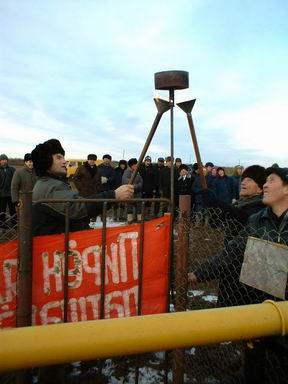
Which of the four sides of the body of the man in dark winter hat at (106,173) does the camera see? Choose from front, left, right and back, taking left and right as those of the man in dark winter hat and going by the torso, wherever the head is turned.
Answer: front

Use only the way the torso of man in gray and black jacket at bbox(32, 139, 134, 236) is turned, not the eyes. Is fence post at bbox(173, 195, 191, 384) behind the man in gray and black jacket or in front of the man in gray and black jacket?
in front

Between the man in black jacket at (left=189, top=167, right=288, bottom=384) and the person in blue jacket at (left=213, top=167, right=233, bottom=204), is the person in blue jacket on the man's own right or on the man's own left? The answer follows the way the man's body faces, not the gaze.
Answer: on the man's own right

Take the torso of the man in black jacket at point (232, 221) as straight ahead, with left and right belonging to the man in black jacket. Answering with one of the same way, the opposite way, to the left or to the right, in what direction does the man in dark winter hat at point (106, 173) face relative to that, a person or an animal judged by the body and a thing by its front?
to the left

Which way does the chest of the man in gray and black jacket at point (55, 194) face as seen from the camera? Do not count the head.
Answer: to the viewer's right

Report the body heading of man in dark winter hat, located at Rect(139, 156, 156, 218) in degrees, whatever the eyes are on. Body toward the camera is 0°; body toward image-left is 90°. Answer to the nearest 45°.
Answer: approximately 0°

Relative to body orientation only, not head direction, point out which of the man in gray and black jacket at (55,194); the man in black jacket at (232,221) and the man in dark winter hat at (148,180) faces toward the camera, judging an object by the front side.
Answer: the man in dark winter hat

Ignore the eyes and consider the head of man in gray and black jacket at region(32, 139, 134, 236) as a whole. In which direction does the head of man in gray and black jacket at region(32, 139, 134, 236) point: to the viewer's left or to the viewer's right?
to the viewer's right

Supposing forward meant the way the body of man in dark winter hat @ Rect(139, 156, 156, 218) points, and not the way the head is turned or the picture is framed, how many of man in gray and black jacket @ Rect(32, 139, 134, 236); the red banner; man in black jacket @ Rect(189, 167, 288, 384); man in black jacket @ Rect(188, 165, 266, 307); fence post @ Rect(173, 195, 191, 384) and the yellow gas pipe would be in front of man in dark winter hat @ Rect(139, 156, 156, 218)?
6

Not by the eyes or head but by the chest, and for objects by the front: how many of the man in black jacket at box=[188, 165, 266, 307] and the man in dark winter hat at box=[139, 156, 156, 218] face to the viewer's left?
1

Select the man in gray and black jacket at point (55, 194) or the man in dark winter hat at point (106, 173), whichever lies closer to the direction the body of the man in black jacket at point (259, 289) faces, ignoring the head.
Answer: the man in gray and black jacket

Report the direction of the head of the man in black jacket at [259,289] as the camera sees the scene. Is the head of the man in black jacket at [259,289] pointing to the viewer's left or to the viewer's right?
to the viewer's left

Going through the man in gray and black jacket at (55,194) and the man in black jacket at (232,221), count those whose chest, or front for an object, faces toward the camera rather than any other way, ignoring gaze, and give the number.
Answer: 0

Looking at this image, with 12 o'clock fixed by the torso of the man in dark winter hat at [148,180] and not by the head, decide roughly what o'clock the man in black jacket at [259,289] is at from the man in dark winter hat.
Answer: The man in black jacket is roughly at 12 o'clock from the man in dark winter hat.

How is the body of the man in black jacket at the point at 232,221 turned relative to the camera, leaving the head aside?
to the viewer's left

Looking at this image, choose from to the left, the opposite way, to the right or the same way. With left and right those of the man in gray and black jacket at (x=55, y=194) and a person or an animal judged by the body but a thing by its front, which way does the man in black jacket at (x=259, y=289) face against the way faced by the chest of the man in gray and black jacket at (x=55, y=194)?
the opposite way

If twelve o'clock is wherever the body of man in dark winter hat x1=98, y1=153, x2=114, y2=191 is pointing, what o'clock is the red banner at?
The red banner is roughly at 12 o'clock from the man in dark winter hat.
